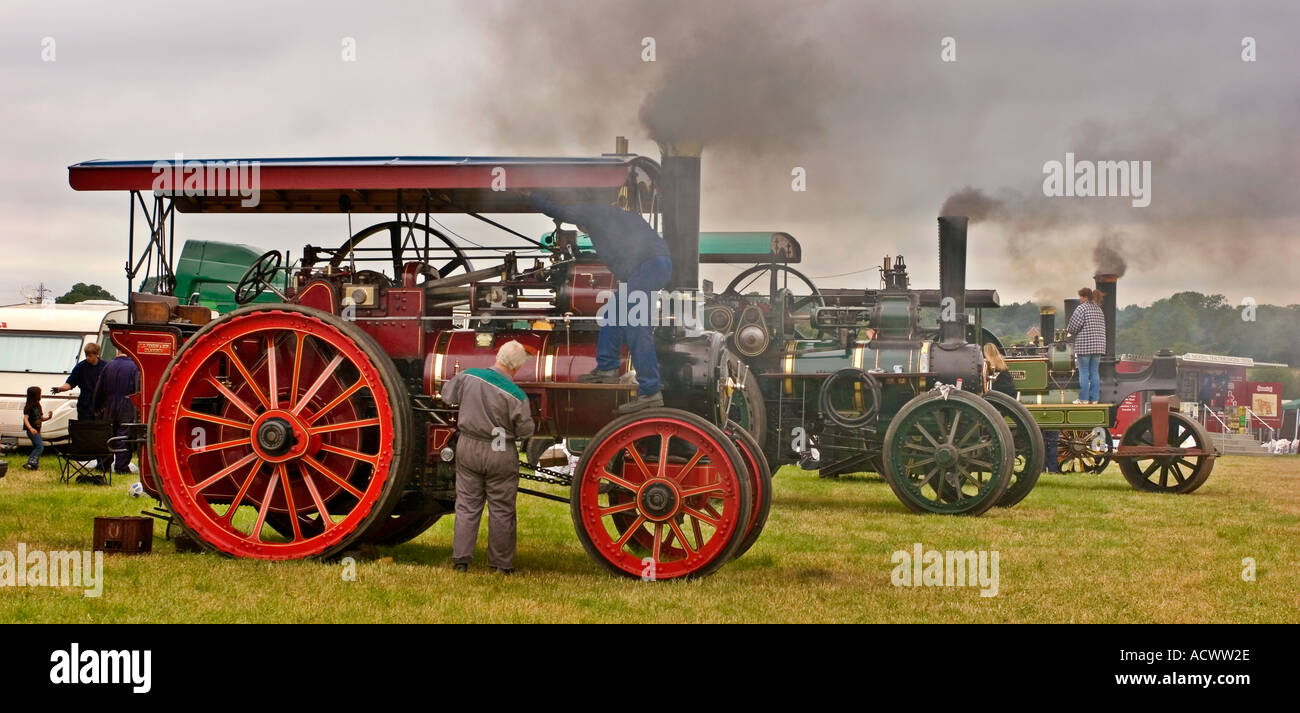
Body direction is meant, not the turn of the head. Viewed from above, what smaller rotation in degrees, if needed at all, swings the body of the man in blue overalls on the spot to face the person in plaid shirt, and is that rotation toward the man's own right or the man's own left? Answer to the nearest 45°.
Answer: approximately 135° to the man's own right

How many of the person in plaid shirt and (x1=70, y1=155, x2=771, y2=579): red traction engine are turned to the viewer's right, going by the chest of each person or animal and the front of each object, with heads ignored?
1

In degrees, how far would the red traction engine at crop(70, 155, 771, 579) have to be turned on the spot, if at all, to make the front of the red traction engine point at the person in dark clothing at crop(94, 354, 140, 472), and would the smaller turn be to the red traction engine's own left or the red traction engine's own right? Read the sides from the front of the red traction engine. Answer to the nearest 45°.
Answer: approximately 135° to the red traction engine's own left

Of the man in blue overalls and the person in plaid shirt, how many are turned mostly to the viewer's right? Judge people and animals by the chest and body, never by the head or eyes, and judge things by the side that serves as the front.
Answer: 0

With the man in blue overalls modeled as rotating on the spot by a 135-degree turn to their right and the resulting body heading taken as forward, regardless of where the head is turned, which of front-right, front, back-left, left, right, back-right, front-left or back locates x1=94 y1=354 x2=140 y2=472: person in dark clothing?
left

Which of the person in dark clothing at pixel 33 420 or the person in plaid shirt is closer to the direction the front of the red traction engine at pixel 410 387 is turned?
the person in plaid shirt

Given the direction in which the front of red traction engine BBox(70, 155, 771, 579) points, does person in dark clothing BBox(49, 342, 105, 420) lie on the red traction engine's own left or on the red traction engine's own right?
on the red traction engine's own left

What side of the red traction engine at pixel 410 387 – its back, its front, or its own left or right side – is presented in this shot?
right
